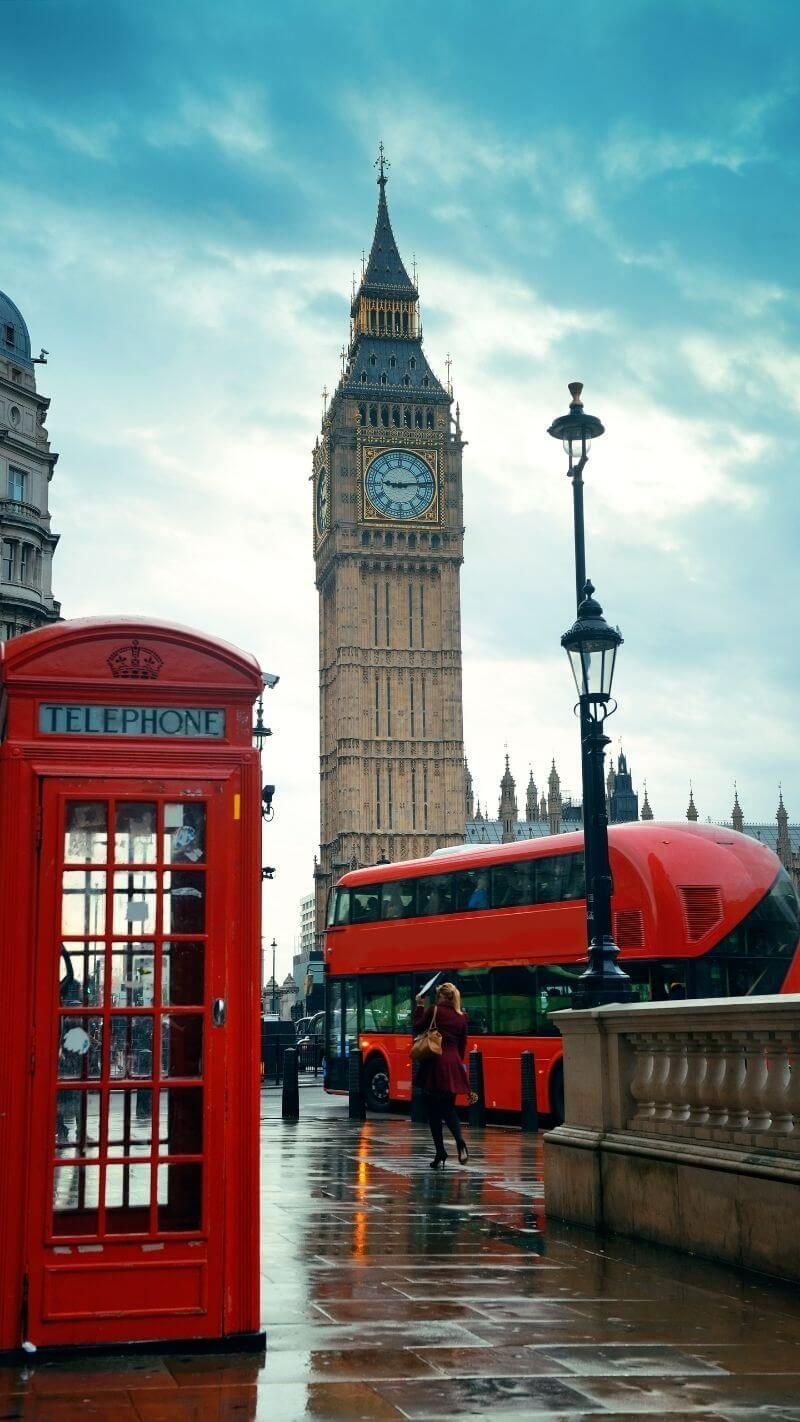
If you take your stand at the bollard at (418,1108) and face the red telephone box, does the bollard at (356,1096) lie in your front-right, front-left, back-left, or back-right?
back-right

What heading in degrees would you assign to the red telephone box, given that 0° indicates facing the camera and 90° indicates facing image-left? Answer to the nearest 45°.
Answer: approximately 0°

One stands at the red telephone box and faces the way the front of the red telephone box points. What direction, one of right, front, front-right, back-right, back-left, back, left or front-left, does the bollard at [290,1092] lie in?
back

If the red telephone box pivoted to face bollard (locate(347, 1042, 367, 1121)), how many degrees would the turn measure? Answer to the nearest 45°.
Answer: approximately 180°

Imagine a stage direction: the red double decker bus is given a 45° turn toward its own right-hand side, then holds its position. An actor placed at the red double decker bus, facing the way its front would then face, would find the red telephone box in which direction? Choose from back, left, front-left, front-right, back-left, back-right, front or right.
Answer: back

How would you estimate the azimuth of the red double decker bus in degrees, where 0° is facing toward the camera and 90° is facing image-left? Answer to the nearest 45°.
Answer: approximately 135°

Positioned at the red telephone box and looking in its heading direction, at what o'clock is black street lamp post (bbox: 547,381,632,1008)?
The black street lamp post is roughly at 7 o'clock from the red telephone box.
